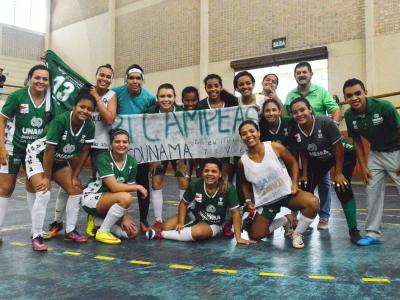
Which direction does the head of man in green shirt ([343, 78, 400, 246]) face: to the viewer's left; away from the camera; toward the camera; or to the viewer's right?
toward the camera

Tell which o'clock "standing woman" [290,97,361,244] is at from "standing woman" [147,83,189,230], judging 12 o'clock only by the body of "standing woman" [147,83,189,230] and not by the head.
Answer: "standing woman" [290,97,361,244] is roughly at 10 o'clock from "standing woman" [147,83,189,230].

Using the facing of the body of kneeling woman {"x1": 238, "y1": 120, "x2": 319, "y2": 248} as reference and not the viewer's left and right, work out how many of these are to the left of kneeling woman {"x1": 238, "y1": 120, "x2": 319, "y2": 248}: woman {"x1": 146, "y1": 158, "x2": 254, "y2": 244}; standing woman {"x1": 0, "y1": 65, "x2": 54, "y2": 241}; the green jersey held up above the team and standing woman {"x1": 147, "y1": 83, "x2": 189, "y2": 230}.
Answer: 0

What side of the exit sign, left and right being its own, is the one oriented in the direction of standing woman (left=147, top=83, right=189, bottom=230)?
front

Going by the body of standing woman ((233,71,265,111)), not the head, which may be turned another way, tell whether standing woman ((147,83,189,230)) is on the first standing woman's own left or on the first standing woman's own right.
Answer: on the first standing woman's own right

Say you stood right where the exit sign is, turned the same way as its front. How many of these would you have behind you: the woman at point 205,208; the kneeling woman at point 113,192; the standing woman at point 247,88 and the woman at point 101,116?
0

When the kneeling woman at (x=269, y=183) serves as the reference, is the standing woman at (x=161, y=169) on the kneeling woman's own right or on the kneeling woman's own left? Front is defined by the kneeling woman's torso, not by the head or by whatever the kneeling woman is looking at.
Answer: on the kneeling woman's own right

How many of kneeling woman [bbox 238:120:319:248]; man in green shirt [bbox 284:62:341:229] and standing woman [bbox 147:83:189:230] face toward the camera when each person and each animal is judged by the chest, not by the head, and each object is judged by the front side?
3

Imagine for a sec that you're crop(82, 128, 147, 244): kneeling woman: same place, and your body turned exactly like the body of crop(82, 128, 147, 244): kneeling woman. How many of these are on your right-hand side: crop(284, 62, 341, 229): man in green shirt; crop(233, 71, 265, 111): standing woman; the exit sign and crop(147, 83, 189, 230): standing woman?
0

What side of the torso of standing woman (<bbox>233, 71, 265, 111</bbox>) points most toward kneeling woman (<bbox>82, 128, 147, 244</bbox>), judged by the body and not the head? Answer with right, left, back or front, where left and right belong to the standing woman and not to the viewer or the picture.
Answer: right

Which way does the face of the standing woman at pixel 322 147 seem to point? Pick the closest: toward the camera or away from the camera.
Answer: toward the camera

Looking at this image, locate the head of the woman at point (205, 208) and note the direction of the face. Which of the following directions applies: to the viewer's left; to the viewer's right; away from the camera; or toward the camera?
toward the camera

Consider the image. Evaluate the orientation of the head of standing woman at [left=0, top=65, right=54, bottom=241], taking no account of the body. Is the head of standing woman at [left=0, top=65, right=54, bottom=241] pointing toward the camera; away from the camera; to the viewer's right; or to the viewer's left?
toward the camera

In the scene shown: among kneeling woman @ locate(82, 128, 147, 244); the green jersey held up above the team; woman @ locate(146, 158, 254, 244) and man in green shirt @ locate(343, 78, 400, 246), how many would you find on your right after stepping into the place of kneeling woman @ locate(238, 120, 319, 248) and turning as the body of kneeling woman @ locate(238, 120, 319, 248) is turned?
3

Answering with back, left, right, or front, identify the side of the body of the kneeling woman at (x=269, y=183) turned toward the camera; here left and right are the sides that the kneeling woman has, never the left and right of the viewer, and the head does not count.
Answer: front

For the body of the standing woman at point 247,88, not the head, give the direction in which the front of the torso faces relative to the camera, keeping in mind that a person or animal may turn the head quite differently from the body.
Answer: toward the camera

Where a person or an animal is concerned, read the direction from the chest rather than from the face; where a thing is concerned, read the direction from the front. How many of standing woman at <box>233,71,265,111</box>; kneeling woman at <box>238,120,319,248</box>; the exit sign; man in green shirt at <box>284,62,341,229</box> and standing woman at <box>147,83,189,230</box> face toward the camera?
5
